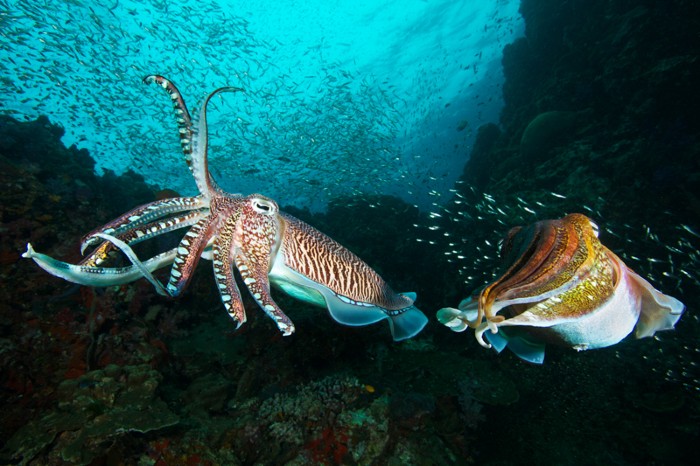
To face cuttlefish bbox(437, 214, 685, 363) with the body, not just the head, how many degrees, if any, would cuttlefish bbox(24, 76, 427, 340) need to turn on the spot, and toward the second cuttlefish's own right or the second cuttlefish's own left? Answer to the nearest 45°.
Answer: approximately 135° to the second cuttlefish's own left

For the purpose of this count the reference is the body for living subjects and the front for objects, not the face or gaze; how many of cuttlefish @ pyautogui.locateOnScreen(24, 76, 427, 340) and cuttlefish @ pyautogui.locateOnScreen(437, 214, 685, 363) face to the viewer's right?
0

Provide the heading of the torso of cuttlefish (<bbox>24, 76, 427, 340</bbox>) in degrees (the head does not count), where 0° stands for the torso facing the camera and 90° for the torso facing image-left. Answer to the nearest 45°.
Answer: approximately 90°

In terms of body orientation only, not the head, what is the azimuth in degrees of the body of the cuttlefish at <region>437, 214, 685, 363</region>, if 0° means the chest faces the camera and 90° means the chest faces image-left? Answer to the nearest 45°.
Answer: approximately 45°

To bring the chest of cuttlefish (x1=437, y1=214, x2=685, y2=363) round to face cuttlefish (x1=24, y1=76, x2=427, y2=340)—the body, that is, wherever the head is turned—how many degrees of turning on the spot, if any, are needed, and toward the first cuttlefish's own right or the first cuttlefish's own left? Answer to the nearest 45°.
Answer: approximately 45° to the first cuttlefish's own right

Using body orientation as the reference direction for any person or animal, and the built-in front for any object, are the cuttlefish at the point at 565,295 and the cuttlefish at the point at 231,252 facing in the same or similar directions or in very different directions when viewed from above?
same or similar directions
